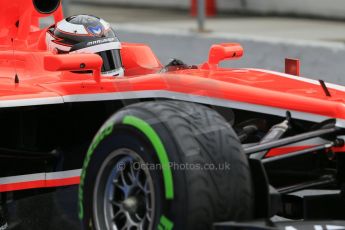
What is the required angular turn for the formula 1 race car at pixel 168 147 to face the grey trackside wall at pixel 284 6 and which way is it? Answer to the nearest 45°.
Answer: approximately 135° to its left

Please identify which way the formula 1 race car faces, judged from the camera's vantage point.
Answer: facing the viewer and to the right of the viewer
